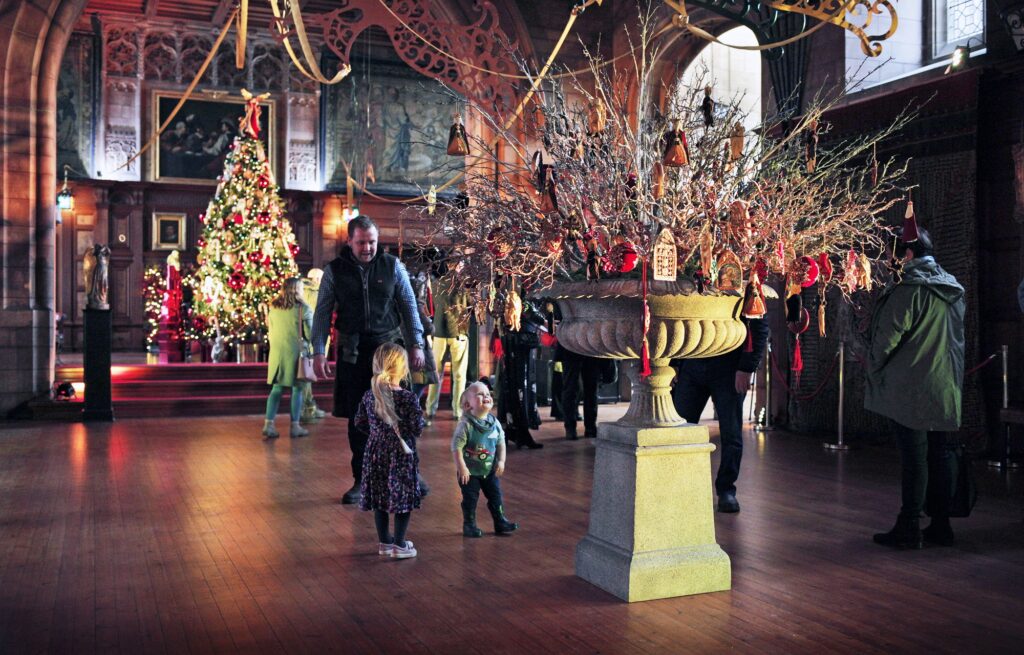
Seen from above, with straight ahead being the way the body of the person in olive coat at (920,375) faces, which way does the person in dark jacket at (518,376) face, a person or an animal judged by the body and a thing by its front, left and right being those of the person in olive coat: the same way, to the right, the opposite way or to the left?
to the right

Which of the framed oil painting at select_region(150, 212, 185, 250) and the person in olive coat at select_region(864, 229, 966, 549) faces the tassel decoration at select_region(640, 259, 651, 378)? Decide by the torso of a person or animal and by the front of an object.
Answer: the framed oil painting

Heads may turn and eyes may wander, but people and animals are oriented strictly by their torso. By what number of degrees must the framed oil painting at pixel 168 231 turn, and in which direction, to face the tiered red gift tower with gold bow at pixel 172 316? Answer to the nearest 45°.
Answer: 0° — it already faces it

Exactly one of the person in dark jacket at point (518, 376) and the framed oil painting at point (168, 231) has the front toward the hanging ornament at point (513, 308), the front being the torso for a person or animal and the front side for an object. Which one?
the framed oil painting

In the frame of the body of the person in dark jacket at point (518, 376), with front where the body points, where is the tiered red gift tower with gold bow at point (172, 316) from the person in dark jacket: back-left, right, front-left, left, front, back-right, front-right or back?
back-left

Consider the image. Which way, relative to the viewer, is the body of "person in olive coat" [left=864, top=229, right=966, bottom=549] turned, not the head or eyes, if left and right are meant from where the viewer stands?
facing away from the viewer and to the left of the viewer

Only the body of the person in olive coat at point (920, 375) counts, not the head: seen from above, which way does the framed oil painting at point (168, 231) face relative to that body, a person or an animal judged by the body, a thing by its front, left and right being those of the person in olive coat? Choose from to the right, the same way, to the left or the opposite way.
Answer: the opposite way

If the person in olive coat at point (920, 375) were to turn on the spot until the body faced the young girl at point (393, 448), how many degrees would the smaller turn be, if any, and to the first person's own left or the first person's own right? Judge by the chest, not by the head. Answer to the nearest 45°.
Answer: approximately 90° to the first person's own left
